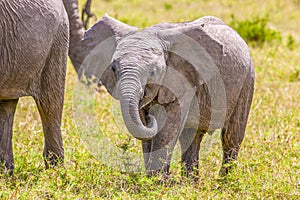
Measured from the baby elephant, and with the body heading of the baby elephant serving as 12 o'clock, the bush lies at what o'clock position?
The bush is roughly at 5 o'clock from the baby elephant.

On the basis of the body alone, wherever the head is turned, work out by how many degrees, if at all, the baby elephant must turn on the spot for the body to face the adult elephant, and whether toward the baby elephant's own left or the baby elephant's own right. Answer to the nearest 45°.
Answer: approximately 45° to the baby elephant's own right

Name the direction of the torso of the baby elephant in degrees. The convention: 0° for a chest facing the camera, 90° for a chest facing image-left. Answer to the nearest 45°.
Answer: approximately 45°

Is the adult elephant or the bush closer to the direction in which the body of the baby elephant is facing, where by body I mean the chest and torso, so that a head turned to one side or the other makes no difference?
the adult elephant
